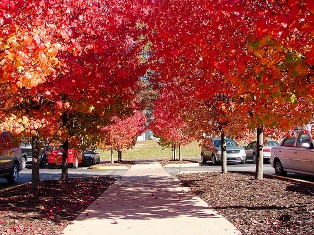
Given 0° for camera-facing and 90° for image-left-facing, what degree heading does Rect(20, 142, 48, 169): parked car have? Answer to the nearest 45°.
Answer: approximately 315°

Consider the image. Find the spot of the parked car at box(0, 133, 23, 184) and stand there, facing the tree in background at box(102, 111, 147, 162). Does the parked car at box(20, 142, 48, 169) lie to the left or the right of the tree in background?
left

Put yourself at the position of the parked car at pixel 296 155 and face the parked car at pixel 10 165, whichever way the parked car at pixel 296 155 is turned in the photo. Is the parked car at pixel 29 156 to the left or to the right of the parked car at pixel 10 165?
right

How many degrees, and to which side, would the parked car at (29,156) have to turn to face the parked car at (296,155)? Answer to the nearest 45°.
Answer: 0° — it already faces it
